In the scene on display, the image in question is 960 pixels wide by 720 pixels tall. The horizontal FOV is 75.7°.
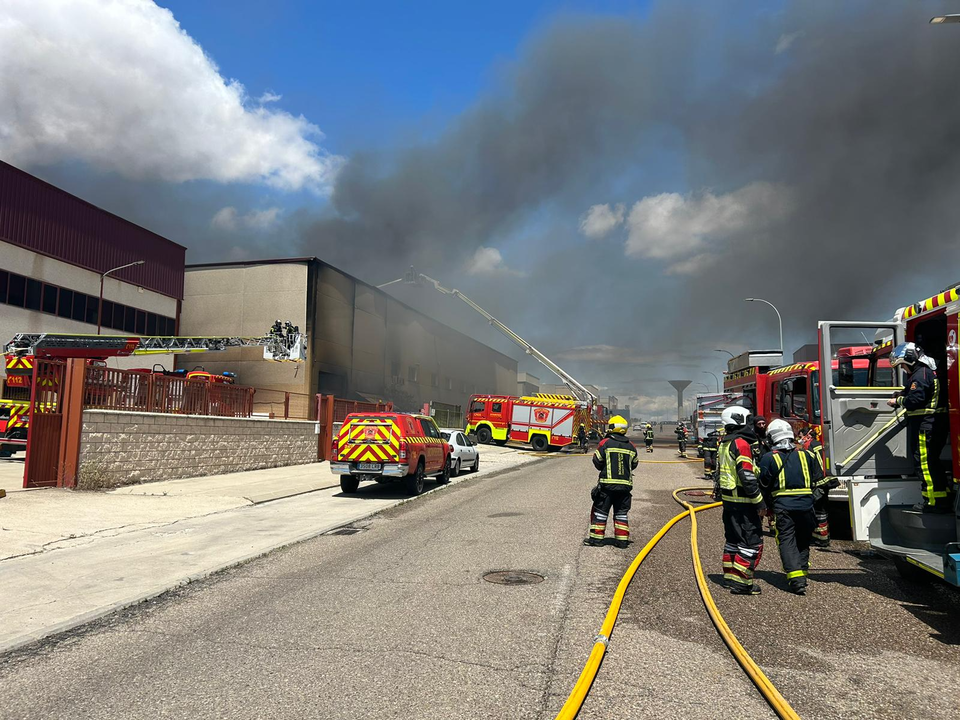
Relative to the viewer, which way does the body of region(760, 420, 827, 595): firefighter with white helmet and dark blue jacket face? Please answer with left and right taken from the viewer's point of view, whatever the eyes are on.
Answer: facing away from the viewer

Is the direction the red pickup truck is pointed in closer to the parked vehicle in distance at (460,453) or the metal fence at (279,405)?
the parked vehicle in distance

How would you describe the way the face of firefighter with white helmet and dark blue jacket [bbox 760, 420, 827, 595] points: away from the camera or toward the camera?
away from the camera

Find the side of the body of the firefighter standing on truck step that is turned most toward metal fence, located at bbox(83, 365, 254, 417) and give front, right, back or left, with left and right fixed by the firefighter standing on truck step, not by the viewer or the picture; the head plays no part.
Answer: front

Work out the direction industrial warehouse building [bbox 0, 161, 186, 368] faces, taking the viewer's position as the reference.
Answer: facing the viewer and to the right of the viewer

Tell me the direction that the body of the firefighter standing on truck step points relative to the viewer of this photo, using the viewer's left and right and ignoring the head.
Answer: facing to the left of the viewer

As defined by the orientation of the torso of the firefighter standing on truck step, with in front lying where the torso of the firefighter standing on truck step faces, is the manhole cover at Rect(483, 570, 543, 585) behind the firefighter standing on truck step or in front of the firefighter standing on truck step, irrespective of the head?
in front

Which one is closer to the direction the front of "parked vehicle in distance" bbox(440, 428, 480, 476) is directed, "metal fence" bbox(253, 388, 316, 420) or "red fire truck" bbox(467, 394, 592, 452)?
the red fire truck

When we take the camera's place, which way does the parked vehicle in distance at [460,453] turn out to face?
facing away from the viewer and to the right of the viewer

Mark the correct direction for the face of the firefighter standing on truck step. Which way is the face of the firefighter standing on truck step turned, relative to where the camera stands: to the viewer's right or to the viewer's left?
to the viewer's left

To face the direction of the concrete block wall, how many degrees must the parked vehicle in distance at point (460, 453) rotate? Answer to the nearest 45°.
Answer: approximately 180°

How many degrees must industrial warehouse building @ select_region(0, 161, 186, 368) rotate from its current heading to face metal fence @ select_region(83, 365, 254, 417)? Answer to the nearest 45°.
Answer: approximately 45° to its right

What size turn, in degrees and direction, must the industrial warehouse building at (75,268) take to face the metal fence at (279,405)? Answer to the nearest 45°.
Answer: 0° — it already faces it

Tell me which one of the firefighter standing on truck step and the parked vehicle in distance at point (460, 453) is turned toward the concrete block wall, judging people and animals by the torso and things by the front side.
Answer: the firefighter standing on truck step
